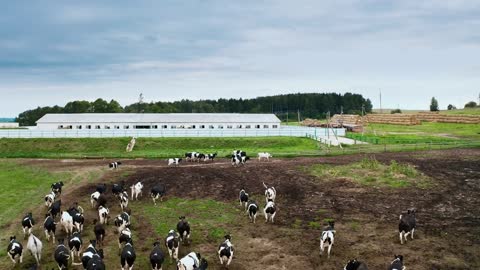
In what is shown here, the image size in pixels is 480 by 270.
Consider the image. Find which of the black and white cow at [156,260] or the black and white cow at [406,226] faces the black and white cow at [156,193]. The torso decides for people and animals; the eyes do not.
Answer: the black and white cow at [156,260]

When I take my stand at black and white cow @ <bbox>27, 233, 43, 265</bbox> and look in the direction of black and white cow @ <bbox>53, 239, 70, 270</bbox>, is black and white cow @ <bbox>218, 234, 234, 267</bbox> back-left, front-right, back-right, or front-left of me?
front-left

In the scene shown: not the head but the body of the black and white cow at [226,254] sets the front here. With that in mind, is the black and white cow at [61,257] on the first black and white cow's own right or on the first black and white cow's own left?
on the first black and white cow's own left

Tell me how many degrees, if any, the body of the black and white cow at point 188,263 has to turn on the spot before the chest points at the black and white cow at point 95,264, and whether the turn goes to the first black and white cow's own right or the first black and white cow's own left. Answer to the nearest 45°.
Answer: approximately 135° to the first black and white cow's own left

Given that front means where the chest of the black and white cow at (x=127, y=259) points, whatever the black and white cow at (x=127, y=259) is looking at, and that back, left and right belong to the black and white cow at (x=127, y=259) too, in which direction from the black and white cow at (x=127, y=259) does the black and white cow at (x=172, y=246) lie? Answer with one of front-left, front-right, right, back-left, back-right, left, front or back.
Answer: front-right

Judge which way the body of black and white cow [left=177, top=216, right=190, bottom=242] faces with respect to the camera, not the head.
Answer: away from the camera

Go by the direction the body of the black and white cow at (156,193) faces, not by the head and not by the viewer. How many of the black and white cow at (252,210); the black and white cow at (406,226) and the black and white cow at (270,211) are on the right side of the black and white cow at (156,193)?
3

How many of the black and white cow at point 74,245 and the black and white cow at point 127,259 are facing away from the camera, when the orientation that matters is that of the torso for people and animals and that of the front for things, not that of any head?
2

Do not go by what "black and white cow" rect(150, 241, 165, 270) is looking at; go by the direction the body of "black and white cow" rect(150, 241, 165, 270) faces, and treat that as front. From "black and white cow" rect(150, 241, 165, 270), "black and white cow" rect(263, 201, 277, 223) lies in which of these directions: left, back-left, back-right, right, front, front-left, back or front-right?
front-right

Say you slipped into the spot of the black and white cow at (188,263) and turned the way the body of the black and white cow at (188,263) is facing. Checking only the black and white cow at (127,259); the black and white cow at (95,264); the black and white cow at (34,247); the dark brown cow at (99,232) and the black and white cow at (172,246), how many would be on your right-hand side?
0

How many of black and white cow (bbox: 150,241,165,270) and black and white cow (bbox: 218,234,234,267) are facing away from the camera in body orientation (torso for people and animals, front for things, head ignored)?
2

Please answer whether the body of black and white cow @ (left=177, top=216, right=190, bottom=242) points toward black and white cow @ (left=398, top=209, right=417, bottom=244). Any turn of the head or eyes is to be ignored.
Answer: no

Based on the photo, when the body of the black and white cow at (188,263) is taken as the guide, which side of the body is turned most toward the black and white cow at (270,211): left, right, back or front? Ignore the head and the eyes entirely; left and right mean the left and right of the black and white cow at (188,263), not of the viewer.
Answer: front
